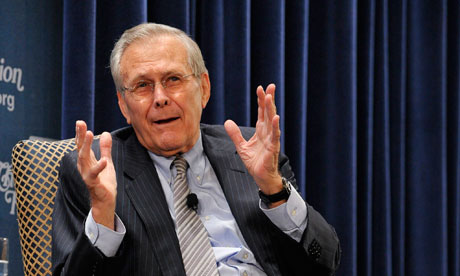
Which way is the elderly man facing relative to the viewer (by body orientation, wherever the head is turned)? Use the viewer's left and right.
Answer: facing the viewer
